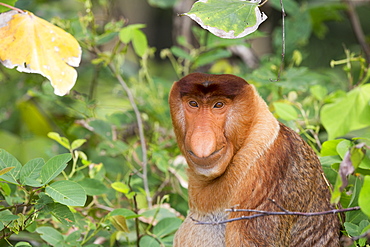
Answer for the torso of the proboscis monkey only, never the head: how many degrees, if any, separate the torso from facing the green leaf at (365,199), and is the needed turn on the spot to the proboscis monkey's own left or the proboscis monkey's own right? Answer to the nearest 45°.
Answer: approximately 90° to the proboscis monkey's own left

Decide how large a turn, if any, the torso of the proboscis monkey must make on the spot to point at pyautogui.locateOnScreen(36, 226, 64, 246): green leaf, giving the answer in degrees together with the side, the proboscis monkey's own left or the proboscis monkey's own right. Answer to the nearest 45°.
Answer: approximately 45° to the proboscis monkey's own right

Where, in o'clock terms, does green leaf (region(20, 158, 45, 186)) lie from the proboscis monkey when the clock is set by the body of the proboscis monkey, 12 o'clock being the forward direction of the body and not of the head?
The green leaf is roughly at 1 o'clock from the proboscis monkey.

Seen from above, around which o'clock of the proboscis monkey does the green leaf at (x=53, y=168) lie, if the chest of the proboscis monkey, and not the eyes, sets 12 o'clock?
The green leaf is roughly at 1 o'clock from the proboscis monkey.

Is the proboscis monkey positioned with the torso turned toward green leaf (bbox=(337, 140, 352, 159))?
no

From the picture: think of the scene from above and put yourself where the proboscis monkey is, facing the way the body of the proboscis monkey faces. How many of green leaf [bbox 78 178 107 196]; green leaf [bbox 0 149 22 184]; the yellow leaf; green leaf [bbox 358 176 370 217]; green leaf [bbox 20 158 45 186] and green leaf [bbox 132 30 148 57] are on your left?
1

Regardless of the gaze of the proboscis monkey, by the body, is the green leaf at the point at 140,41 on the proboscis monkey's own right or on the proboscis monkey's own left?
on the proboscis monkey's own right

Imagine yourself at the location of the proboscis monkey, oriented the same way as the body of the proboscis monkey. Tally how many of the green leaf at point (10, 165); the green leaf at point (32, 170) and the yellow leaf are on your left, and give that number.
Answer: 0

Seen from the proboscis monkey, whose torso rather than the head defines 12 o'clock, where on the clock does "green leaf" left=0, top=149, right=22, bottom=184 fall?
The green leaf is roughly at 1 o'clock from the proboscis monkey.

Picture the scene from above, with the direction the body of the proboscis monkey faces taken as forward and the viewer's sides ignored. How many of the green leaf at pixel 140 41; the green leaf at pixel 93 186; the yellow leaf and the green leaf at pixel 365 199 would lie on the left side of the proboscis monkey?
1

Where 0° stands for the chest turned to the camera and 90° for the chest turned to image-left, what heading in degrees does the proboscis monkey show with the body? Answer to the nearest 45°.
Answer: approximately 45°

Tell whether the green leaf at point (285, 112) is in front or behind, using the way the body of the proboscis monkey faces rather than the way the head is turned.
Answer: behind

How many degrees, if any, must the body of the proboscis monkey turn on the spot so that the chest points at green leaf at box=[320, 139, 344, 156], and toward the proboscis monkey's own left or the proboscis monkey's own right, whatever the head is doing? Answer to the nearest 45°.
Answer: approximately 180°

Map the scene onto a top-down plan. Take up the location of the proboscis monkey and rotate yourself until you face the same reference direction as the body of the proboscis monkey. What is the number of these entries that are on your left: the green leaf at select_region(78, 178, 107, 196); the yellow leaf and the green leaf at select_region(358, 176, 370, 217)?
1

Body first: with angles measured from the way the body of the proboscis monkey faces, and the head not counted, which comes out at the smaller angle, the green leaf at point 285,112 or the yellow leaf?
the yellow leaf
